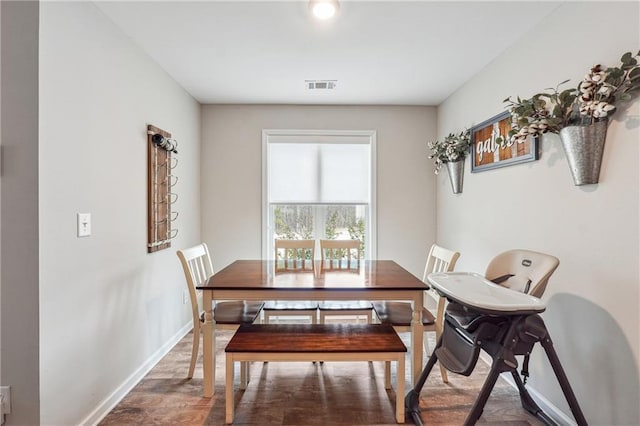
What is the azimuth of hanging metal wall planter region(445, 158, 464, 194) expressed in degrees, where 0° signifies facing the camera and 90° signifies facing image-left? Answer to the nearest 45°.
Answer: approximately 45°

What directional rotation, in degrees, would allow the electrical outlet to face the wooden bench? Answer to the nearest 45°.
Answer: approximately 45° to its left

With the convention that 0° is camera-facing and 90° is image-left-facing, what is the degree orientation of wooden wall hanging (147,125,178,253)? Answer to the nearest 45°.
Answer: approximately 315°

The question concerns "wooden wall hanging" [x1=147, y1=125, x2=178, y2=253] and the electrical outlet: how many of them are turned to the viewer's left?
0

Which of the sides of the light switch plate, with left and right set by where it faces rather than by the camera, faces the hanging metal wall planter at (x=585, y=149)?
front

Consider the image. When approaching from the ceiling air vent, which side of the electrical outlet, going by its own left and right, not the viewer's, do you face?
left

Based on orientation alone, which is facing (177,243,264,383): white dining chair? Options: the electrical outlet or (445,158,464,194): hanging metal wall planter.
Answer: the hanging metal wall planter

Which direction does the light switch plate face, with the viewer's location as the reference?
facing the viewer and to the right of the viewer

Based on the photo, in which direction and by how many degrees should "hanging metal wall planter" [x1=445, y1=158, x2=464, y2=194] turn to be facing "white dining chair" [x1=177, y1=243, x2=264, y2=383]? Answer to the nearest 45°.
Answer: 0° — it already faces it

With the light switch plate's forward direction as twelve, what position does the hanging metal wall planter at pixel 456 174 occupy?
The hanging metal wall planter is roughly at 11 o'clock from the light switch plate.

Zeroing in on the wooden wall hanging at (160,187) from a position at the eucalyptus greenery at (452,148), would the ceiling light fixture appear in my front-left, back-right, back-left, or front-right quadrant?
front-left

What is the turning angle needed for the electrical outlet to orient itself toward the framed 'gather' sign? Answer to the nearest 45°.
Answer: approximately 45° to its left

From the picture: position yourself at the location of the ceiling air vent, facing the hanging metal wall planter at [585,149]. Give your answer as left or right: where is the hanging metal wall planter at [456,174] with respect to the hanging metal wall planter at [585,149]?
left

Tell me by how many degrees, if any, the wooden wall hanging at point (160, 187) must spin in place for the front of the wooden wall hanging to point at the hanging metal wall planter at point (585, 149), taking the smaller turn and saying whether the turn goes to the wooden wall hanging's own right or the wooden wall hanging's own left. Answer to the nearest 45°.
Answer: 0° — it already faces it
